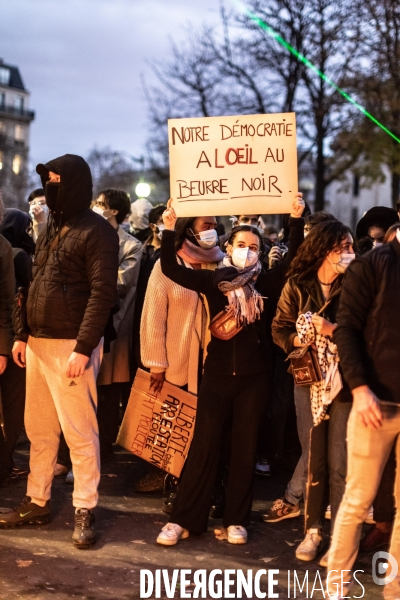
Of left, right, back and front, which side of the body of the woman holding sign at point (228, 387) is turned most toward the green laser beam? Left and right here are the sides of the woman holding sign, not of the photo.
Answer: back

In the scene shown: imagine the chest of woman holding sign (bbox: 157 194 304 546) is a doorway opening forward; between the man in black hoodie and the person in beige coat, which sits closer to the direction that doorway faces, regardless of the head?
the man in black hoodie

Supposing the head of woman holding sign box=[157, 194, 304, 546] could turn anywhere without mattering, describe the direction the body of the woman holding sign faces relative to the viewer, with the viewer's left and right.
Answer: facing the viewer

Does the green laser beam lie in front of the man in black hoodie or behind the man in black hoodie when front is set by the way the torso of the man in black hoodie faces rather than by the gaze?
behind

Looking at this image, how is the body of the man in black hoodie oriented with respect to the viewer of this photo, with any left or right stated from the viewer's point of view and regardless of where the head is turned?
facing the viewer and to the left of the viewer
